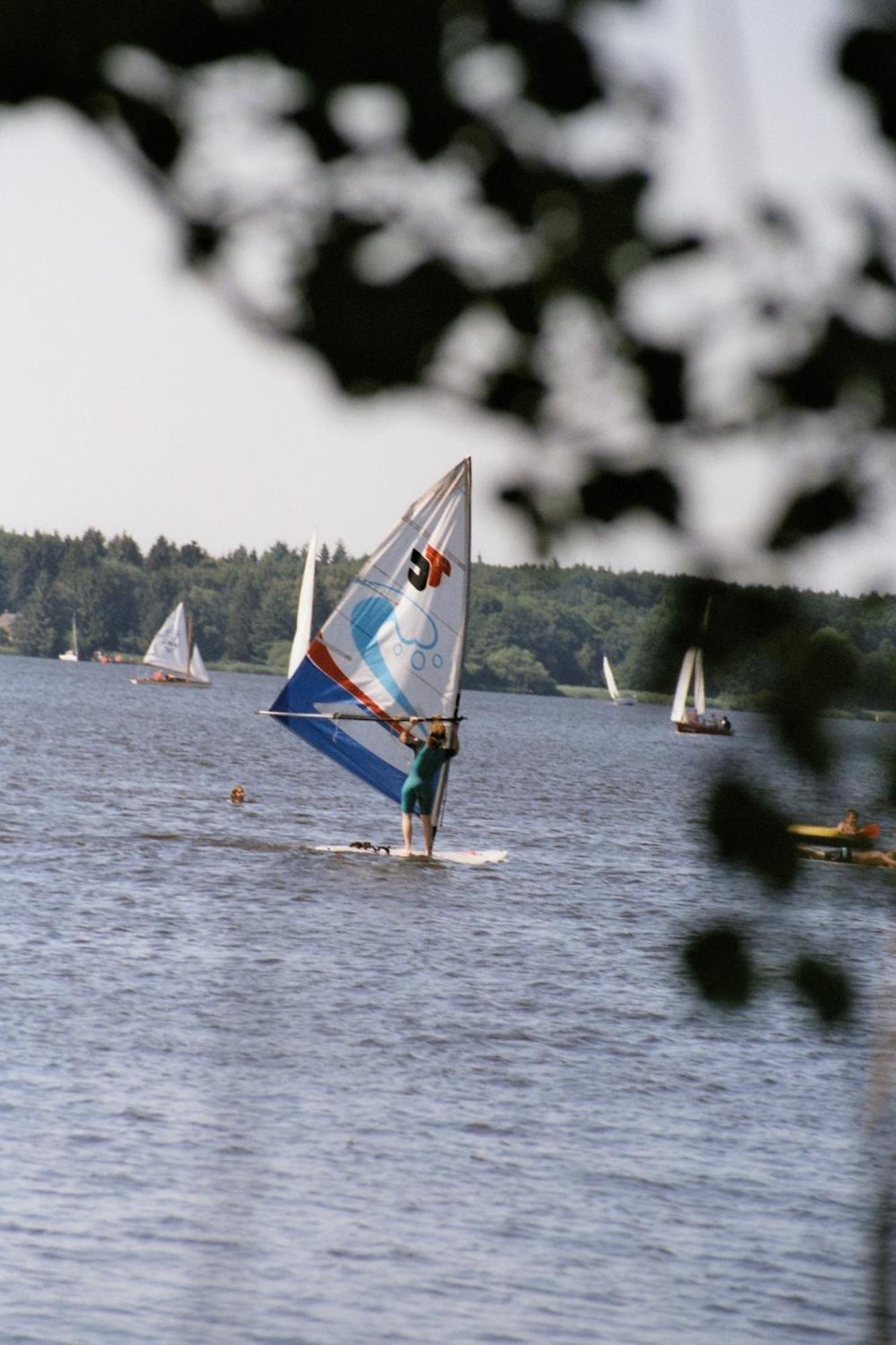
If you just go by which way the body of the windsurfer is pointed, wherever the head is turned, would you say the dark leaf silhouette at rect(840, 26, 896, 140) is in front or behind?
behind

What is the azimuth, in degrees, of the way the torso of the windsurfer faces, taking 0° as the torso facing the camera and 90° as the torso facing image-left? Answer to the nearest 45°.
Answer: approximately 180°

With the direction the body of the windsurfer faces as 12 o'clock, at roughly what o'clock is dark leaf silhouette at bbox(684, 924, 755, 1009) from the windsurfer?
The dark leaf silhouette is roughly at 6 o'clock from the windsurfer.

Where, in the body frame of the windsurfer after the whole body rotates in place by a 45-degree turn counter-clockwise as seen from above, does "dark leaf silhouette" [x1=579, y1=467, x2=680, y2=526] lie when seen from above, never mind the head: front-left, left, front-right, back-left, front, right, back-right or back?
back-left

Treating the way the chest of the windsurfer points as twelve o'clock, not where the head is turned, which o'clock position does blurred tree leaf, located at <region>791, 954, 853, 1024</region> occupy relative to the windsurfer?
The blurred tree leaf is roughly at 6 o'clock from the windsurfer.

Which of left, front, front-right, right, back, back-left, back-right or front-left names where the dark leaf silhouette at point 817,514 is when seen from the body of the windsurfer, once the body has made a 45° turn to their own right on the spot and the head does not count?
back-right

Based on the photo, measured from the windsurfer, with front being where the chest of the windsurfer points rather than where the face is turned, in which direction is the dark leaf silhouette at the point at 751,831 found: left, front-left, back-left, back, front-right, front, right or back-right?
back

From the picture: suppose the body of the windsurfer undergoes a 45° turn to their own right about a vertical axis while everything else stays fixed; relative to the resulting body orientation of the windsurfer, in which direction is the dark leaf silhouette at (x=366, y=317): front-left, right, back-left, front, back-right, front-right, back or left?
back-right
